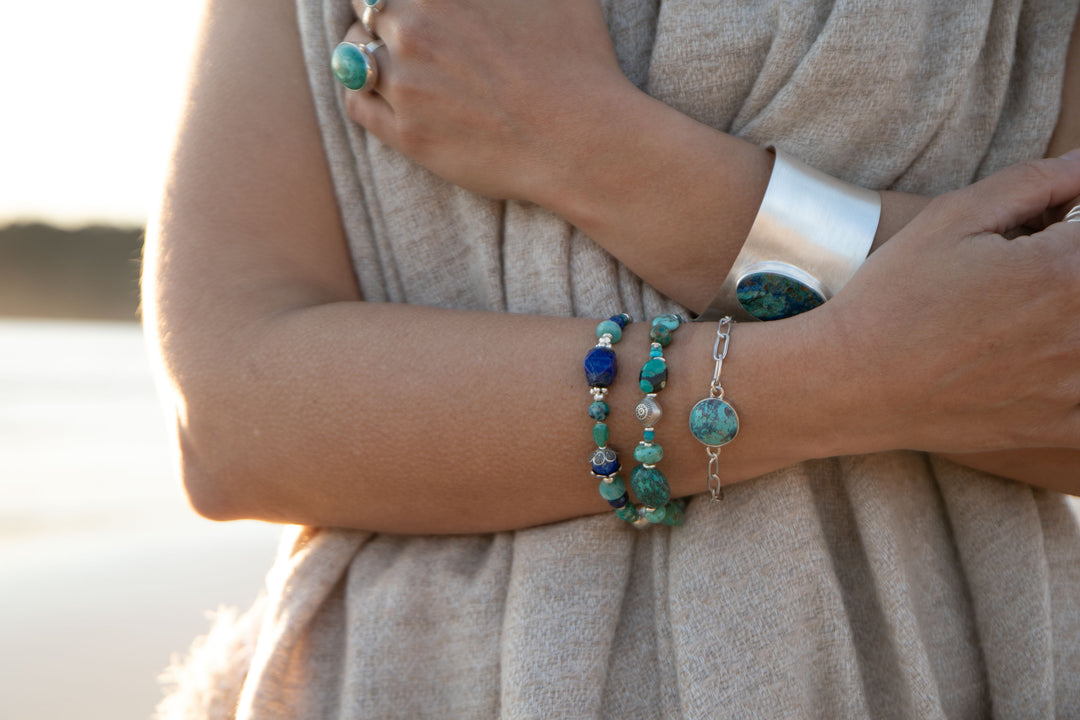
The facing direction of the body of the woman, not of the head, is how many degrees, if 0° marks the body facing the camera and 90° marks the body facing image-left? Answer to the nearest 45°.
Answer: approximately 0°
